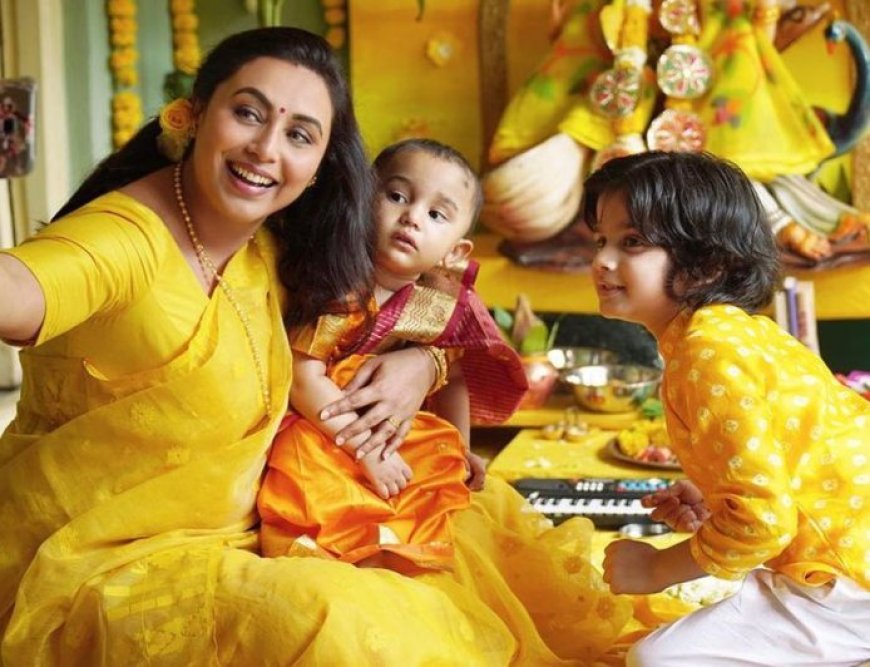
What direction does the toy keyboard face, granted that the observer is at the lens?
facing the viewer

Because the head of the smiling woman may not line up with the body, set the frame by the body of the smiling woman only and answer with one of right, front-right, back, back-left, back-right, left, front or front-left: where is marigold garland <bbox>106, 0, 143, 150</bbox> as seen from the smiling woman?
back-left

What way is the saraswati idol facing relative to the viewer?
toward the camera

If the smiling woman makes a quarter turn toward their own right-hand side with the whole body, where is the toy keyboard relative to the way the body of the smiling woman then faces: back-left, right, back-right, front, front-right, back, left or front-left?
back

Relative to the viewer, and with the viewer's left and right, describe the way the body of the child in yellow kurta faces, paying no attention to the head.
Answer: facing to the left of the viewer

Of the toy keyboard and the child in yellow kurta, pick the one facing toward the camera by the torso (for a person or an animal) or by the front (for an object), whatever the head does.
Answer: the toy keyboard

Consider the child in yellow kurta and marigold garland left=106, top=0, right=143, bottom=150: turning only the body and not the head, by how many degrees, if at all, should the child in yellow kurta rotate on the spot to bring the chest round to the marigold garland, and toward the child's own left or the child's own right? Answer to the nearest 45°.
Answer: approximately 45° to the child's own right

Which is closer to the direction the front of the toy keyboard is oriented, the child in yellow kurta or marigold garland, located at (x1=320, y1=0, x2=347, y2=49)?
the child in yellow kurta

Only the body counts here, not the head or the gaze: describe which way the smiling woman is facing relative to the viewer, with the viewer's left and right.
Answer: facing the viewer and to the right of the viewer

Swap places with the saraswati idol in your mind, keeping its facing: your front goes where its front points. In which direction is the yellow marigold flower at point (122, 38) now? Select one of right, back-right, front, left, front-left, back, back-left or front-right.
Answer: right

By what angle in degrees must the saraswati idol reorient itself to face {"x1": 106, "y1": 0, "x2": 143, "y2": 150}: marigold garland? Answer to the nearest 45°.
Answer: approximately 90° to its right

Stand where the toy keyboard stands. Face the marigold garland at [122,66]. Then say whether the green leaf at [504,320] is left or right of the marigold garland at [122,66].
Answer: right
